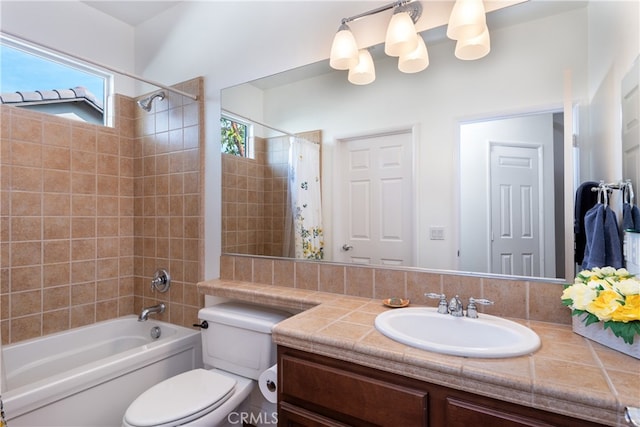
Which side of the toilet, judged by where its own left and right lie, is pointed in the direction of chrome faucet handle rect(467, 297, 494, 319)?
left

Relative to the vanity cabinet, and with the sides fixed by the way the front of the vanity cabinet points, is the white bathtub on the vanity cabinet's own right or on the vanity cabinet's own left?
on the vanity cabinet's own right

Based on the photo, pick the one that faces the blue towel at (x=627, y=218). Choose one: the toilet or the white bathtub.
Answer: the white bathtub

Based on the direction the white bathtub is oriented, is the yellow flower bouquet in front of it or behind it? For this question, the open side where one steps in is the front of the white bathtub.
in front

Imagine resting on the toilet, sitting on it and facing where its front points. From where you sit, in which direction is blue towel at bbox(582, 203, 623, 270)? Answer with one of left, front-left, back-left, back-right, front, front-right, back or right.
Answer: left

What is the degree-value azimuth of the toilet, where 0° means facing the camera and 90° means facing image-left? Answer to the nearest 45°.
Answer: approximately 45°

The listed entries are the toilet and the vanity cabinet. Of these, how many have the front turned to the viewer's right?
0

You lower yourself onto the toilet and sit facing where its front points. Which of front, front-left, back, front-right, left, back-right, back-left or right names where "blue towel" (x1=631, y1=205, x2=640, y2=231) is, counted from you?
left

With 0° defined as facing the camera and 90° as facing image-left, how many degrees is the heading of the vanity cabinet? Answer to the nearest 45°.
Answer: approximately 45°

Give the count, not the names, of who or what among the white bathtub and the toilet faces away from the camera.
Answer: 0
